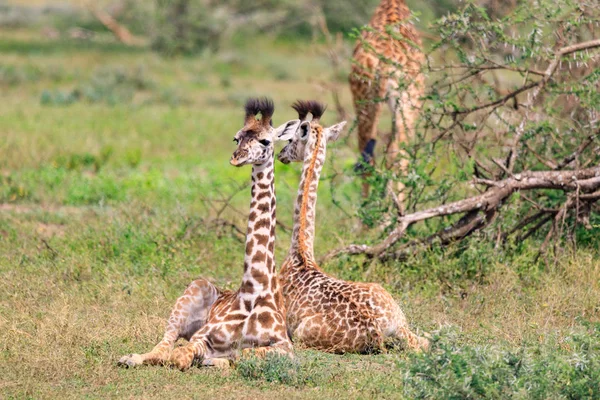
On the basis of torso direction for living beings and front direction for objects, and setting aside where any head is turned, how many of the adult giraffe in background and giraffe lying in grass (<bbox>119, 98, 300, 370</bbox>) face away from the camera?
1

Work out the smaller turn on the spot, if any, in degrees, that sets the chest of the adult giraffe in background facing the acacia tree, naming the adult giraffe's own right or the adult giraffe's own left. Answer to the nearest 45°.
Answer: approximately 135° to the adult giraffe's own right

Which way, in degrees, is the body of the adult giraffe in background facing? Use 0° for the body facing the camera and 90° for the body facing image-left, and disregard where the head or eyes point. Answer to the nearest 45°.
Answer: approximately 180°

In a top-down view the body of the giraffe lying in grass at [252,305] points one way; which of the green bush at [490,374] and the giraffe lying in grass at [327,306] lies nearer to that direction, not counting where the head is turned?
the green bush

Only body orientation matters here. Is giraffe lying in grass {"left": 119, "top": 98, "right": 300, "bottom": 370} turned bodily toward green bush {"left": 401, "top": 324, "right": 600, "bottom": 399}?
yes

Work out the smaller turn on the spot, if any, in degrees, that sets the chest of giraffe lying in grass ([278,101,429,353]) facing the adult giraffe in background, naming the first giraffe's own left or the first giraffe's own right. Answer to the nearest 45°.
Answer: approximately 45° to the first giraffe's own right

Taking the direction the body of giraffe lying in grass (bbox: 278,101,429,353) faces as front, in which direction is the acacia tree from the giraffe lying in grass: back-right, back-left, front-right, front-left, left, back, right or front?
right

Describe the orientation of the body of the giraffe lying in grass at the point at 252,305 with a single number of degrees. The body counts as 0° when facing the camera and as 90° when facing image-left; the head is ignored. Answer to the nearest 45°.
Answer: approximately 315°

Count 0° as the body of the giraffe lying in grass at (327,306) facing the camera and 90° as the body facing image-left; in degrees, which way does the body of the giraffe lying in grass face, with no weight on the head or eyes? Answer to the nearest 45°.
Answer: approximately 135°

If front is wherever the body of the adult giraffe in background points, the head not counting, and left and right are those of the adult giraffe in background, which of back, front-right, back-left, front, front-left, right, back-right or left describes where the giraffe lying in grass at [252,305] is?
back
